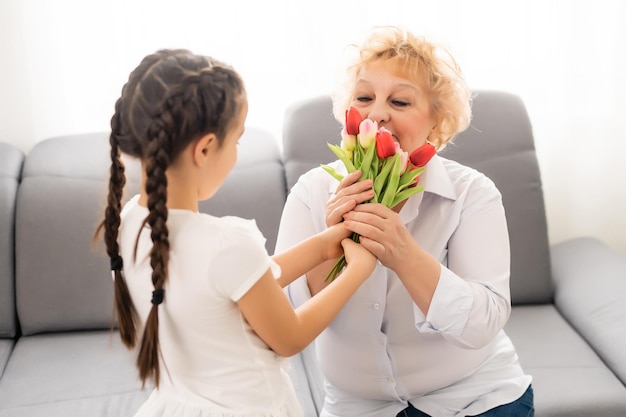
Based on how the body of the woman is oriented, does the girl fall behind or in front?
in front

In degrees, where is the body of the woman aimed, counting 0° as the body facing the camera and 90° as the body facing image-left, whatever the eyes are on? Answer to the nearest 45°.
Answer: approximately 45°

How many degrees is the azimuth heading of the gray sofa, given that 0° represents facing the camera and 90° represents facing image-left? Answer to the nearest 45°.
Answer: approximately 0°

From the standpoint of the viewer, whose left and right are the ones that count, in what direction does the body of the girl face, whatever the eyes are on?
facing away from the viewer and to the right of the viewer

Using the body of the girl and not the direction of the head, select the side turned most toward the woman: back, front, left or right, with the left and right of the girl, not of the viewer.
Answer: front

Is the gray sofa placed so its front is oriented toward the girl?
yes

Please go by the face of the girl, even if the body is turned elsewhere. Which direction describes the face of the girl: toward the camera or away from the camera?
away from the camera

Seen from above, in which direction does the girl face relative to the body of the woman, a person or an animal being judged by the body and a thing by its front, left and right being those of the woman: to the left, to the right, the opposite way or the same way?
the opposite way

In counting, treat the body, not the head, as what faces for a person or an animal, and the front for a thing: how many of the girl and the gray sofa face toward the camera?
1
